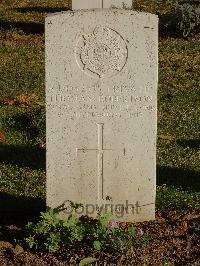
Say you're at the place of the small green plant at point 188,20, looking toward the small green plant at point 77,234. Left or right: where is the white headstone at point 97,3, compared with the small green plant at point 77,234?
right

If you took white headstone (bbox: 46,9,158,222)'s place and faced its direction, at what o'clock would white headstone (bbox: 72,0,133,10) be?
white headstone (bbox: 72,0,133,10) is roughly at 6 o'clock from white headstone (bbox: 46,9,158,222).

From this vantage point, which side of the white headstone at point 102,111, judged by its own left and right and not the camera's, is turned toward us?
front

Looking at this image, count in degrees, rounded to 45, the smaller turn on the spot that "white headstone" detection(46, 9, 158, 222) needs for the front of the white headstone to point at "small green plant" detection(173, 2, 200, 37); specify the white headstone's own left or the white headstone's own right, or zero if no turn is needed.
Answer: approximately 180°
